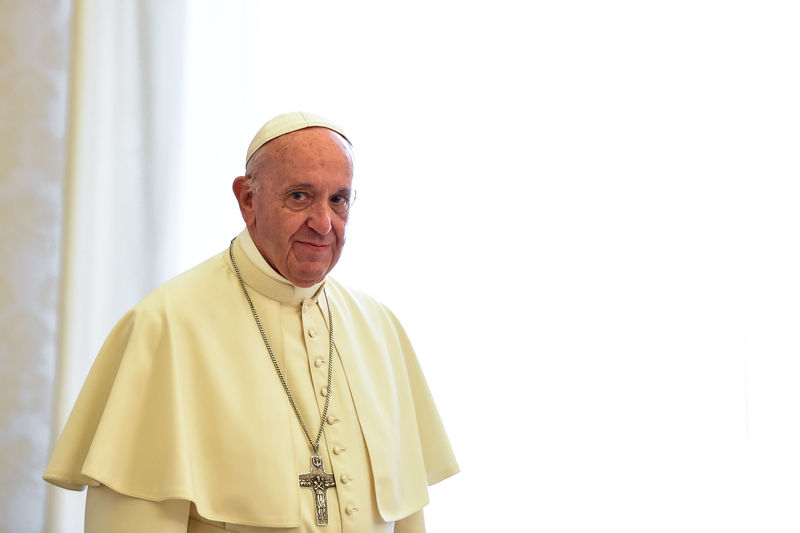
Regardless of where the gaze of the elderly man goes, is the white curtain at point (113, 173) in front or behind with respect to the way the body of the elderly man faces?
behind

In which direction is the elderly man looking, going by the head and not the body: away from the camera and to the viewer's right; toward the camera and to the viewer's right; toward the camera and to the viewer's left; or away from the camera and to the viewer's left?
toward the camera and to the viewer's right

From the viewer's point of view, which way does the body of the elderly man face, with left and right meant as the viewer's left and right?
facing the viewer and to the right of the viewer

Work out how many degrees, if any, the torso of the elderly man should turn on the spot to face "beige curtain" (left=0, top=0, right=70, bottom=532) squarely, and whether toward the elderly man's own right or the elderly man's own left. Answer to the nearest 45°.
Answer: approximately 180°
